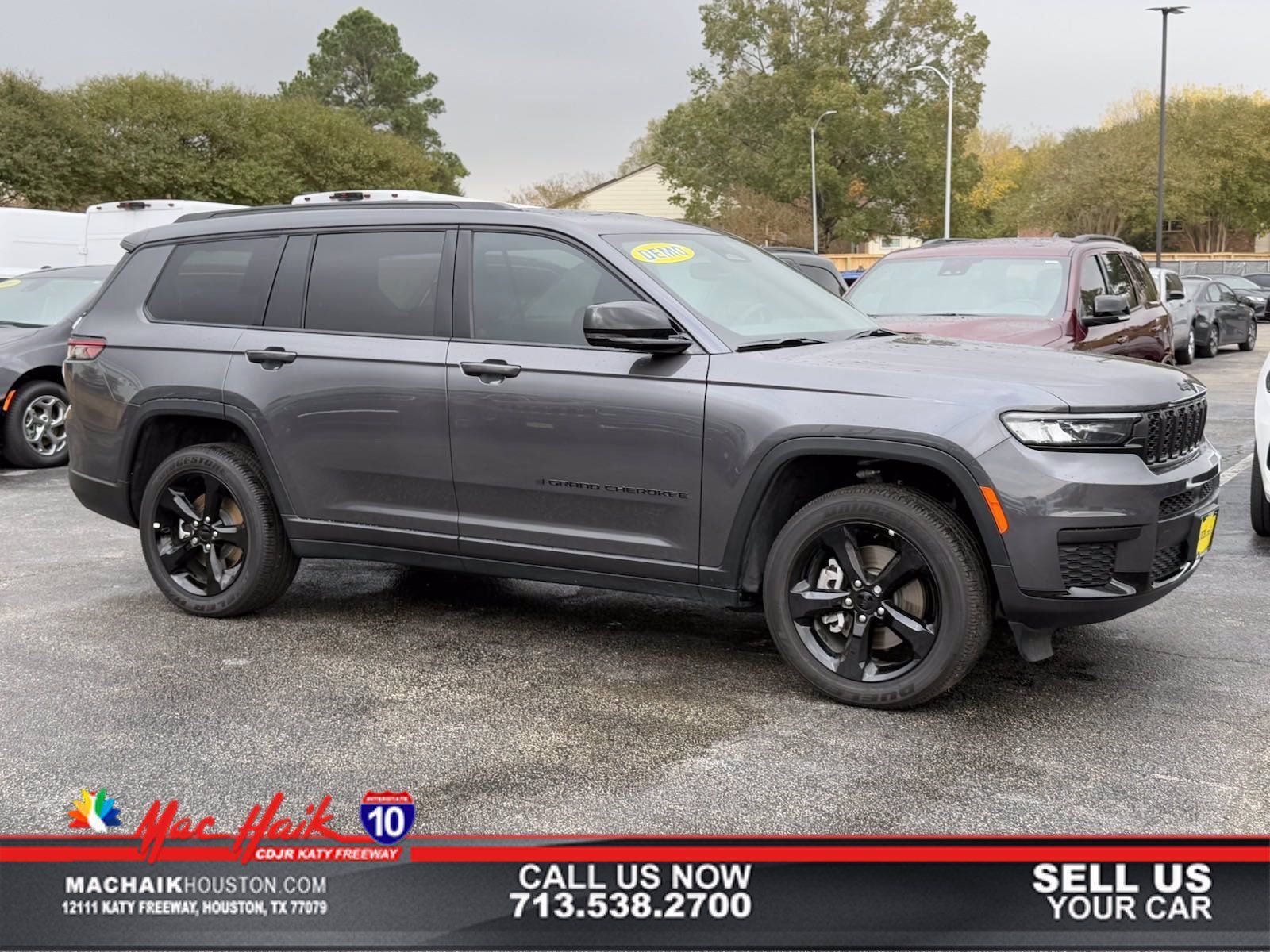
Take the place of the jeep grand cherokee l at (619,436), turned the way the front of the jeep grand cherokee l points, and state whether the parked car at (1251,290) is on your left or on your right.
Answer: on your left

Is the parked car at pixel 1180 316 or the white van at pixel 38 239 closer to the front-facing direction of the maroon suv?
the white van

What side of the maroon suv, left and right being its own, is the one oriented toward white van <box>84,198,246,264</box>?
right

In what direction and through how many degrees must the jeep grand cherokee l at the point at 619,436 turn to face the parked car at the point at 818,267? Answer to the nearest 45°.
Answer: approximately 135° to its left

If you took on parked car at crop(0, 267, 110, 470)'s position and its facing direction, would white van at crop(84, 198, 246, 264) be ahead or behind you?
behind

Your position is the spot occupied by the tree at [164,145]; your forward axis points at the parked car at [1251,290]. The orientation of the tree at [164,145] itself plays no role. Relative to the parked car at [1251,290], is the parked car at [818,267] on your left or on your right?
right

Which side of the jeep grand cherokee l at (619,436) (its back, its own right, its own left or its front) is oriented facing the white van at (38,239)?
back

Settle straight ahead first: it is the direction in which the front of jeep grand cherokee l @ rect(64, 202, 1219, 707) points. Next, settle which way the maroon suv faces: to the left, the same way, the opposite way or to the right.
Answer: to the right

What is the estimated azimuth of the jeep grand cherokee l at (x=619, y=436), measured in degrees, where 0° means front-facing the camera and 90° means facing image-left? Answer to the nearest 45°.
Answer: approximately 315°
